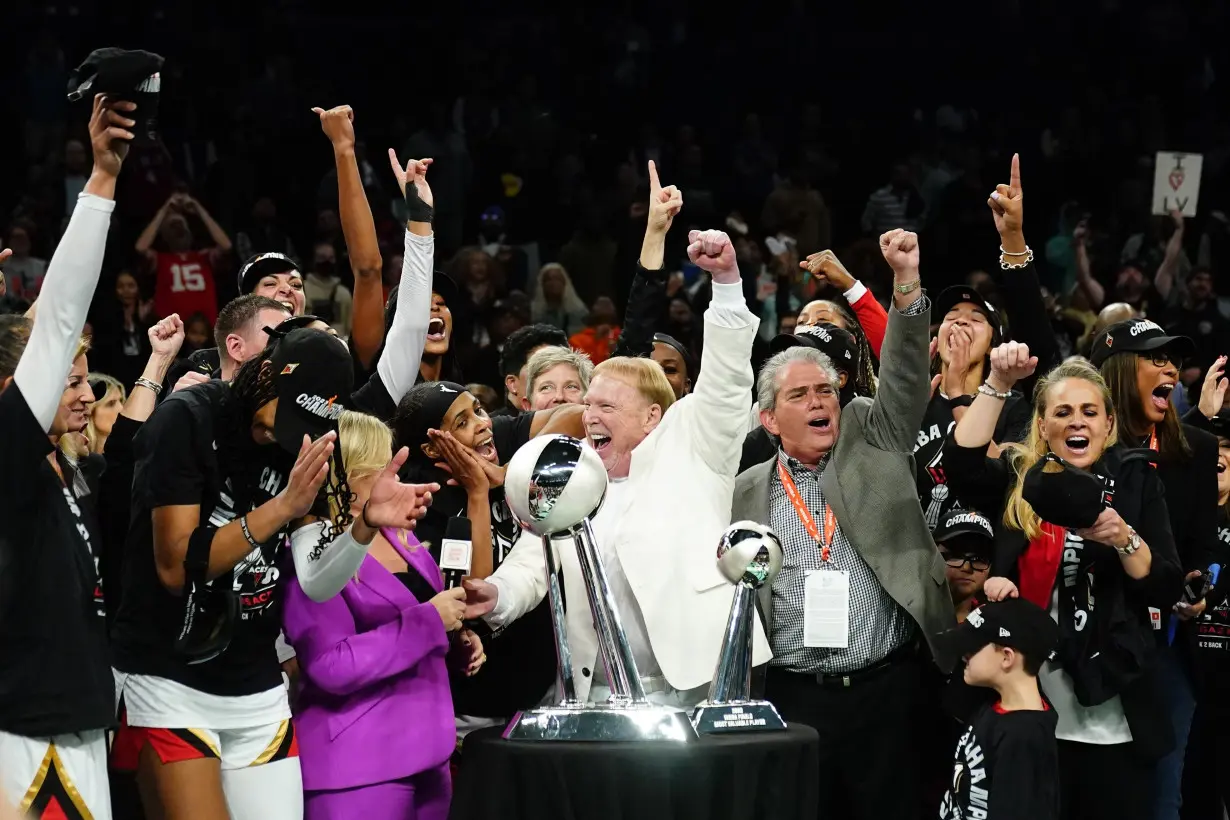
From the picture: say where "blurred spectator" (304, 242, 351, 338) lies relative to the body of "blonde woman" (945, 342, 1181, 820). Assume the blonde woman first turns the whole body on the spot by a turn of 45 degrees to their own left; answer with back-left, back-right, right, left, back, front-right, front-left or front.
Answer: back

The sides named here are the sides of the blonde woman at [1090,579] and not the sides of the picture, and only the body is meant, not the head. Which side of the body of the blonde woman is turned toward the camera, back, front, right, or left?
front

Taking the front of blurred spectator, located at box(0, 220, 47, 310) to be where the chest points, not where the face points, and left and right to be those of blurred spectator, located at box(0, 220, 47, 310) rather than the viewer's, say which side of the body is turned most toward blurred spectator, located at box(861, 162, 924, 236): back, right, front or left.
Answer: left

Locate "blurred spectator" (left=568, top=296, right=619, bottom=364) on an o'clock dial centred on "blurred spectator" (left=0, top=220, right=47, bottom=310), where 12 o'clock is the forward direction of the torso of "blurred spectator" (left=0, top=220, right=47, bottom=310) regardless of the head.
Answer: "blurred spectator" (left=568, top=296, right=619, bottom=364) is roughly at 10 o'clock from "blurred spectator" (left=0, top=220, right=47, bottom=310).

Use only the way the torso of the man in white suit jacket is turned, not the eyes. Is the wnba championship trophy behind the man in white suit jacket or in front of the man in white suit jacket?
in front

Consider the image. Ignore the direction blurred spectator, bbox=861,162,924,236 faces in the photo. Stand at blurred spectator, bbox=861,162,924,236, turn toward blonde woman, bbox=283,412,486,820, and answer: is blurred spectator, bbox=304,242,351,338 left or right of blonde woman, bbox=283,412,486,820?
right

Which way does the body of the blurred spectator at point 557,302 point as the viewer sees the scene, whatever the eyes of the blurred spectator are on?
toward the camera

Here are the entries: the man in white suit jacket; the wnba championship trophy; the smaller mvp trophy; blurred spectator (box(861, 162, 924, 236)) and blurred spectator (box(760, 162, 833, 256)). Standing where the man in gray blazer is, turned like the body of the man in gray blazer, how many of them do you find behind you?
2

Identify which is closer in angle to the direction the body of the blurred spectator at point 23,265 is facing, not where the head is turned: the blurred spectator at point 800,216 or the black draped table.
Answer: the black draped table

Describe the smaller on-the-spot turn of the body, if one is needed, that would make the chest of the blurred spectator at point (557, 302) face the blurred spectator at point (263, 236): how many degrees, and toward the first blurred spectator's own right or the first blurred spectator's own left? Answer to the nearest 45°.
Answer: approximately 90° to the first blurred spectator's own right

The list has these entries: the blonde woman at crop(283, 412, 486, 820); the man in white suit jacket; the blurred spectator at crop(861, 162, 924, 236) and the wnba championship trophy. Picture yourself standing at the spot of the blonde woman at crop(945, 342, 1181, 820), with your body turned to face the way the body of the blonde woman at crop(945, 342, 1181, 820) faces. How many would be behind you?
1

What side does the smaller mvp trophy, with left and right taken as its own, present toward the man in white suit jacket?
back
